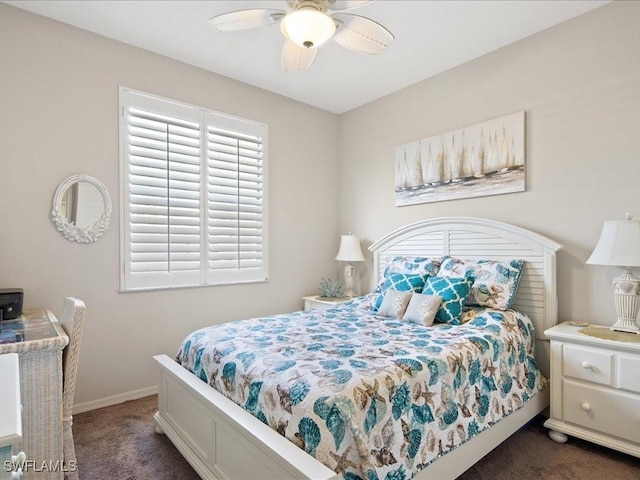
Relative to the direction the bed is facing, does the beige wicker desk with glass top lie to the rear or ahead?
ahead

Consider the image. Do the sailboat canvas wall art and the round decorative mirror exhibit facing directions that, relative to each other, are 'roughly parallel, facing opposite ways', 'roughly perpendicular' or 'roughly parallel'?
roughly perpendicular

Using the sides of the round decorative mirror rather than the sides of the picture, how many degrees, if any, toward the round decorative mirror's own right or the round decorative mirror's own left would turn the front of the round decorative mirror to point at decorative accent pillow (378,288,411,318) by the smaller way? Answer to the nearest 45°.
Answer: approximately 45° to the round decorative mirror's own left

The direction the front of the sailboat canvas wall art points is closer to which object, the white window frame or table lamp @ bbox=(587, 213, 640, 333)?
the white window frame

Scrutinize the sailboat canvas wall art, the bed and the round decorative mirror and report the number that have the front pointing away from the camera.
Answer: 0

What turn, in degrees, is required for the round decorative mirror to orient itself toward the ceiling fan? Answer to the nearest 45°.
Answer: approximately 45° to its left

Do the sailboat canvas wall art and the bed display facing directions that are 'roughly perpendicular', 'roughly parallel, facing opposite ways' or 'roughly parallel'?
roughly parallel

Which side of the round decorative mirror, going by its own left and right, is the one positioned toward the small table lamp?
left

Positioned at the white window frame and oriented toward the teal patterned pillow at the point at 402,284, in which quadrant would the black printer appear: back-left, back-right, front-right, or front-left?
back-right

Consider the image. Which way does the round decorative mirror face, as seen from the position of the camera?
facing the viewer

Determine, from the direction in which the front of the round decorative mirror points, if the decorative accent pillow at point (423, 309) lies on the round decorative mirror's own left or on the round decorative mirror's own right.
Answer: on the round decorative mirror's own left

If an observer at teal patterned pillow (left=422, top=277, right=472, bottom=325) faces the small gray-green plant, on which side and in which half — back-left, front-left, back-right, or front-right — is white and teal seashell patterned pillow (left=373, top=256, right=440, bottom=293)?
front-right

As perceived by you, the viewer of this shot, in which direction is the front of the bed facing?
facing the viewer and to the left of the viewer

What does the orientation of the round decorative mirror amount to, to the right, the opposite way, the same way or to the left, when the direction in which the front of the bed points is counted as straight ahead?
to the left

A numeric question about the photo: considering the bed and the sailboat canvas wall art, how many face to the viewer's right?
0

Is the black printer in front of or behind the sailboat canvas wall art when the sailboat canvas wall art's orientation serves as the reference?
in front

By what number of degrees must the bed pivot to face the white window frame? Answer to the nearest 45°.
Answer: approximately 90° to its right

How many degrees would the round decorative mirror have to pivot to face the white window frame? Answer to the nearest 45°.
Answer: approximately 90° to its left
